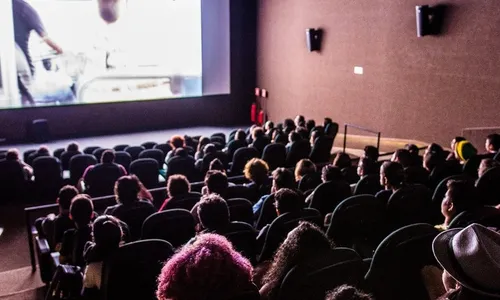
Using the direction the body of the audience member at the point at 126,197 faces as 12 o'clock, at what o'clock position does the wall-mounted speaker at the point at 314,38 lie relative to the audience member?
The wall-mounted speaker is roughly at 1 o'clock from the audience member.

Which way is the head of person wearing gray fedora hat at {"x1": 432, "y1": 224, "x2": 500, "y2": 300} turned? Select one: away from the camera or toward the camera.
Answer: away from the camera

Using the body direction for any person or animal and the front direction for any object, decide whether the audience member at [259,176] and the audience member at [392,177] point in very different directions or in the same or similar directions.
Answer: same or similar directions

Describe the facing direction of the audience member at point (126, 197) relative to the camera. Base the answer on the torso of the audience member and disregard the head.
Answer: away from the camera

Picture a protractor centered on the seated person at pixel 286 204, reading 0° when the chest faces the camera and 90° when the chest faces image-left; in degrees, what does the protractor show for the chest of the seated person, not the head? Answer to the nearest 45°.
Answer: approximately 135°

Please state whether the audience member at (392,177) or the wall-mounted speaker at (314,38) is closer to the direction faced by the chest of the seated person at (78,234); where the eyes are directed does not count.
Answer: the wall-mounted speaker

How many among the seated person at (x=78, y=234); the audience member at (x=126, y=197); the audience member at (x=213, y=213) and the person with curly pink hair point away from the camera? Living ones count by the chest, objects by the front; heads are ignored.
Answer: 4

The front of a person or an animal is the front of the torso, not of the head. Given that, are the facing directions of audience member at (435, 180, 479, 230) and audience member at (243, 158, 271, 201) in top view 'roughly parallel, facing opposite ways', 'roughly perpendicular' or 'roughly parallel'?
roughly parallel

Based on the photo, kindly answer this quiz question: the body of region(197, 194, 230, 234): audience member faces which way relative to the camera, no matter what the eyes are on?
away from the camera

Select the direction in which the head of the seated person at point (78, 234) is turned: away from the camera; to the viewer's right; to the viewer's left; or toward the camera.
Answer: away from the camera

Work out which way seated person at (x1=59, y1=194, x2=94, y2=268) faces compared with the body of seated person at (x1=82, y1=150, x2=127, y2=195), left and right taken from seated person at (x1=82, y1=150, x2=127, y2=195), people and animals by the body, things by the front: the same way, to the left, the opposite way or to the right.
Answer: the same way

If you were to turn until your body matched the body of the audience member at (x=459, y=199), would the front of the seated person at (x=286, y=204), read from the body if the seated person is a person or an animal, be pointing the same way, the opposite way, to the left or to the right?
the same way

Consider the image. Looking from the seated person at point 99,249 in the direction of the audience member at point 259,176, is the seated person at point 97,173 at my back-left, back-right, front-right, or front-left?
front-left

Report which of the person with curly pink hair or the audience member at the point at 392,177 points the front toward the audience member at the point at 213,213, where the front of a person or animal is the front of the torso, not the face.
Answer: the person with curly pink hair

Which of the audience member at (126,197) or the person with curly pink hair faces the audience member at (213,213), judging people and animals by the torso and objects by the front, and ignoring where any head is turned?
the person with curly pink hair

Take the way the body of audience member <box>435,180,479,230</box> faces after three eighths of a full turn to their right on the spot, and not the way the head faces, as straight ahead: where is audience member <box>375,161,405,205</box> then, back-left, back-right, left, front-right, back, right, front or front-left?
back-left

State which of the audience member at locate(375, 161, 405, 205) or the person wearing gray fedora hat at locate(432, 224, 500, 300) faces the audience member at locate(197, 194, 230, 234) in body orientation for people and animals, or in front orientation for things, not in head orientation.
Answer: the person wearing gray fedora hat

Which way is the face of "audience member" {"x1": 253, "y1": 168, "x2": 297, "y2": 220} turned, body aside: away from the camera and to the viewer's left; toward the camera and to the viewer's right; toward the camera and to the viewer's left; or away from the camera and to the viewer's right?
away from the camera and to the viewer's left

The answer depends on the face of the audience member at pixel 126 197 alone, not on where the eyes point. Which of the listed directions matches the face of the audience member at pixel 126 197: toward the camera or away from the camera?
away from the camera

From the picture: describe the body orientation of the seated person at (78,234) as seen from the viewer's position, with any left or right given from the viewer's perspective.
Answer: facing away from the viewer

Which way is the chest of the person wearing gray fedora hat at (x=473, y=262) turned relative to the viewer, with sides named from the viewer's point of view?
facing away from the viewer and to the left of the viewer

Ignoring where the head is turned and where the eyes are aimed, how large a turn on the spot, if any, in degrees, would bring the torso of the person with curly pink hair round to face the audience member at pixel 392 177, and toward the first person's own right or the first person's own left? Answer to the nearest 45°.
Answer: approximately 45° to the first person's own right
